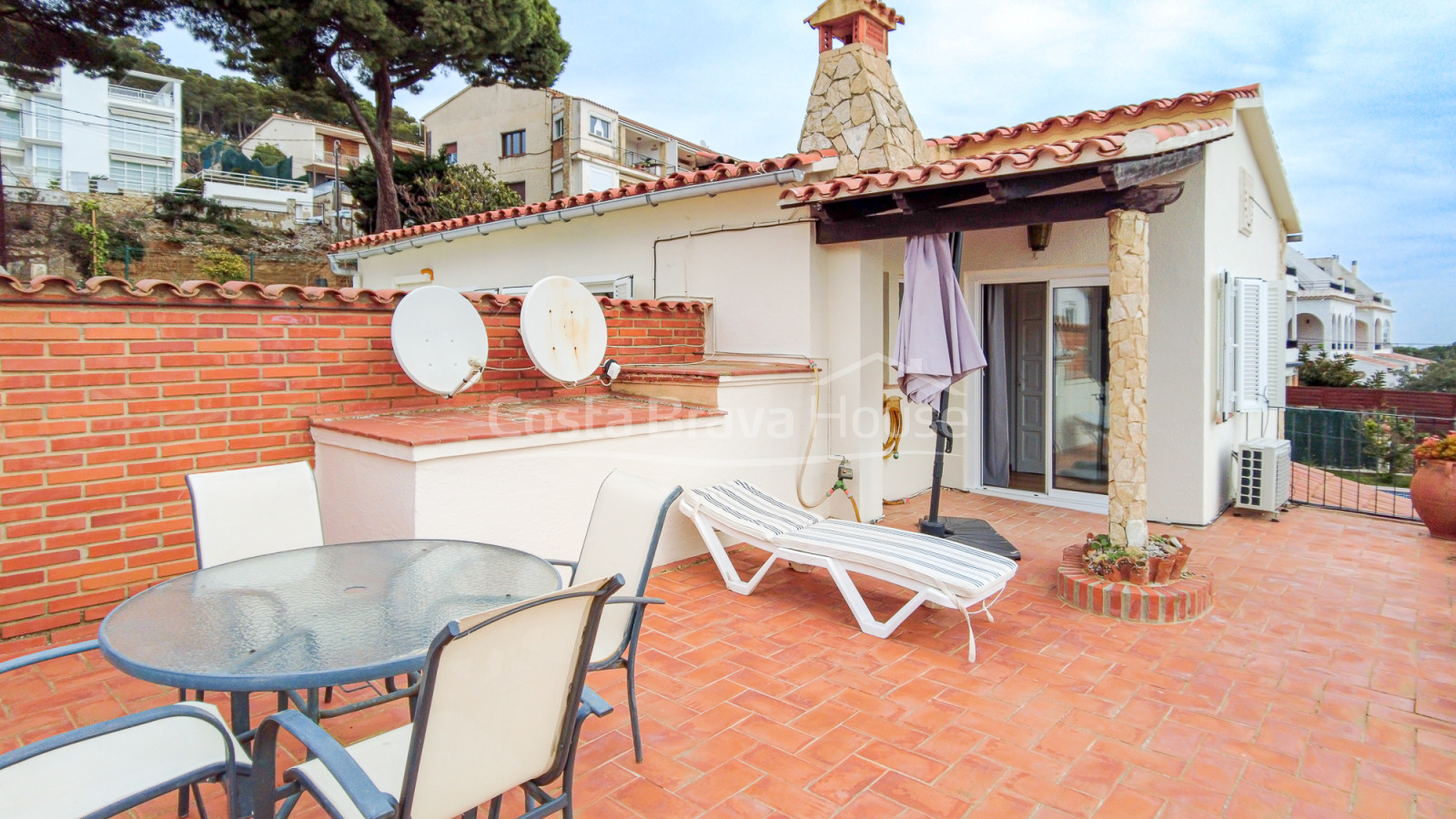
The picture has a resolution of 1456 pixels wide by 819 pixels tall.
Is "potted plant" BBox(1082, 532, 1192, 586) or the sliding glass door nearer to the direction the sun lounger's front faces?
the potted plant

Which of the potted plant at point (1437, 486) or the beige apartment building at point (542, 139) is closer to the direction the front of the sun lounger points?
the potted plant

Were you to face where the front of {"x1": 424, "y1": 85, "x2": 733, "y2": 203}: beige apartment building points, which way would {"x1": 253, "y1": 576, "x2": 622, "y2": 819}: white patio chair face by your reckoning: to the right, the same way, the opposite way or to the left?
the opposite way

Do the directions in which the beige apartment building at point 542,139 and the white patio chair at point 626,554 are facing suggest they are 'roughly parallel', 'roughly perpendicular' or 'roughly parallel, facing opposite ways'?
roughly perpendicular

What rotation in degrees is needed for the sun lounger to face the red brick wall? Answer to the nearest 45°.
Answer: approximately 135° to its right

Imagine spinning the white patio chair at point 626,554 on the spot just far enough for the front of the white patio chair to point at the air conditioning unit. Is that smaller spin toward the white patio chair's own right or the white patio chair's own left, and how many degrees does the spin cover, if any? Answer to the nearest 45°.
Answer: approximately 180°

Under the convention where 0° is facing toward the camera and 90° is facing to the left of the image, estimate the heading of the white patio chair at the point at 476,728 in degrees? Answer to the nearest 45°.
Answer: approximately 135°

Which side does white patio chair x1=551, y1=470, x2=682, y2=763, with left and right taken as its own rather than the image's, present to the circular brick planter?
back
